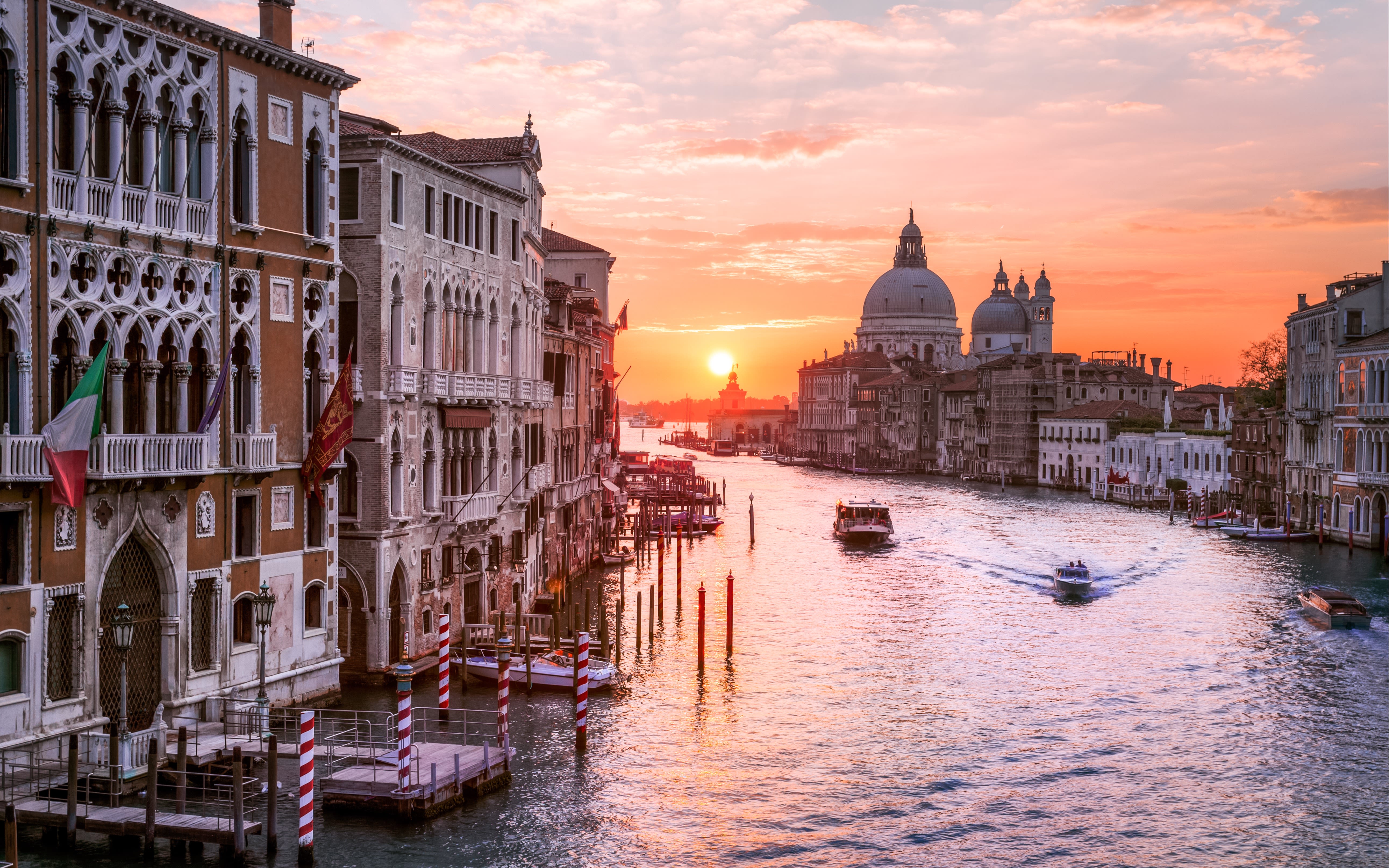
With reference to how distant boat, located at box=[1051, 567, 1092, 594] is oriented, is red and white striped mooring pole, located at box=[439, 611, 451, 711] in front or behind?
in front

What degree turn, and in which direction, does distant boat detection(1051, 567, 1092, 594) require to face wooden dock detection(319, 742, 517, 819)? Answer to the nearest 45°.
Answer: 0° — it already faces it

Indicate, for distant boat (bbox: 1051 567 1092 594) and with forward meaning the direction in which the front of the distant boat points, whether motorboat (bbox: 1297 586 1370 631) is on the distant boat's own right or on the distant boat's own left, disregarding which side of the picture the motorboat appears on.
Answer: on the distant boat's own left

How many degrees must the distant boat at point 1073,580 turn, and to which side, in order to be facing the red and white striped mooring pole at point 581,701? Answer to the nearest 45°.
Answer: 0° — it already faces it

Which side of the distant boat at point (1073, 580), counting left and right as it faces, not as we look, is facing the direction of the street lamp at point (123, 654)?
front

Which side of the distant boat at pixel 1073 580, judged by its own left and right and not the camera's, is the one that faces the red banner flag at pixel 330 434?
front

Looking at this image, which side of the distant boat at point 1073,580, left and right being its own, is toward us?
front

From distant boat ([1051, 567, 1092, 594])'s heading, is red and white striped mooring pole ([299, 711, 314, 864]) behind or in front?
in front

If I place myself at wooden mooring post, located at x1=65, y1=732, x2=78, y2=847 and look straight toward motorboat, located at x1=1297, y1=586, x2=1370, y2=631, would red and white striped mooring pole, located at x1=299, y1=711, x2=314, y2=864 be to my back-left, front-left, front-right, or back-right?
front-right
